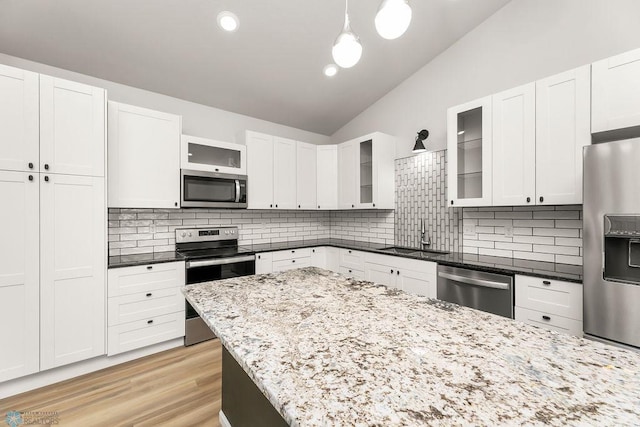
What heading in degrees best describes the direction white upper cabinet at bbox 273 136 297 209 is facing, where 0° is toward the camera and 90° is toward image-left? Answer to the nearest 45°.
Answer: approximately 315°

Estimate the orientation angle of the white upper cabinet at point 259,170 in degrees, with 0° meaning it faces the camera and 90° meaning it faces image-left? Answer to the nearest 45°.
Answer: approximately 315°

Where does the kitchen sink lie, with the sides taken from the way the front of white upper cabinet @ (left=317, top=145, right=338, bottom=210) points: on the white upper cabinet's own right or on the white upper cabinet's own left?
on the white upper cabinet's own left

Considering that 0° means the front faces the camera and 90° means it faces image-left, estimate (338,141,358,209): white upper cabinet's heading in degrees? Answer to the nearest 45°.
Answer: approximately 45°

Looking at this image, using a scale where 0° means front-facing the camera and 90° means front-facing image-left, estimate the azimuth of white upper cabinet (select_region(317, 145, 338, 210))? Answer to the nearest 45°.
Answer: approximately 0°
